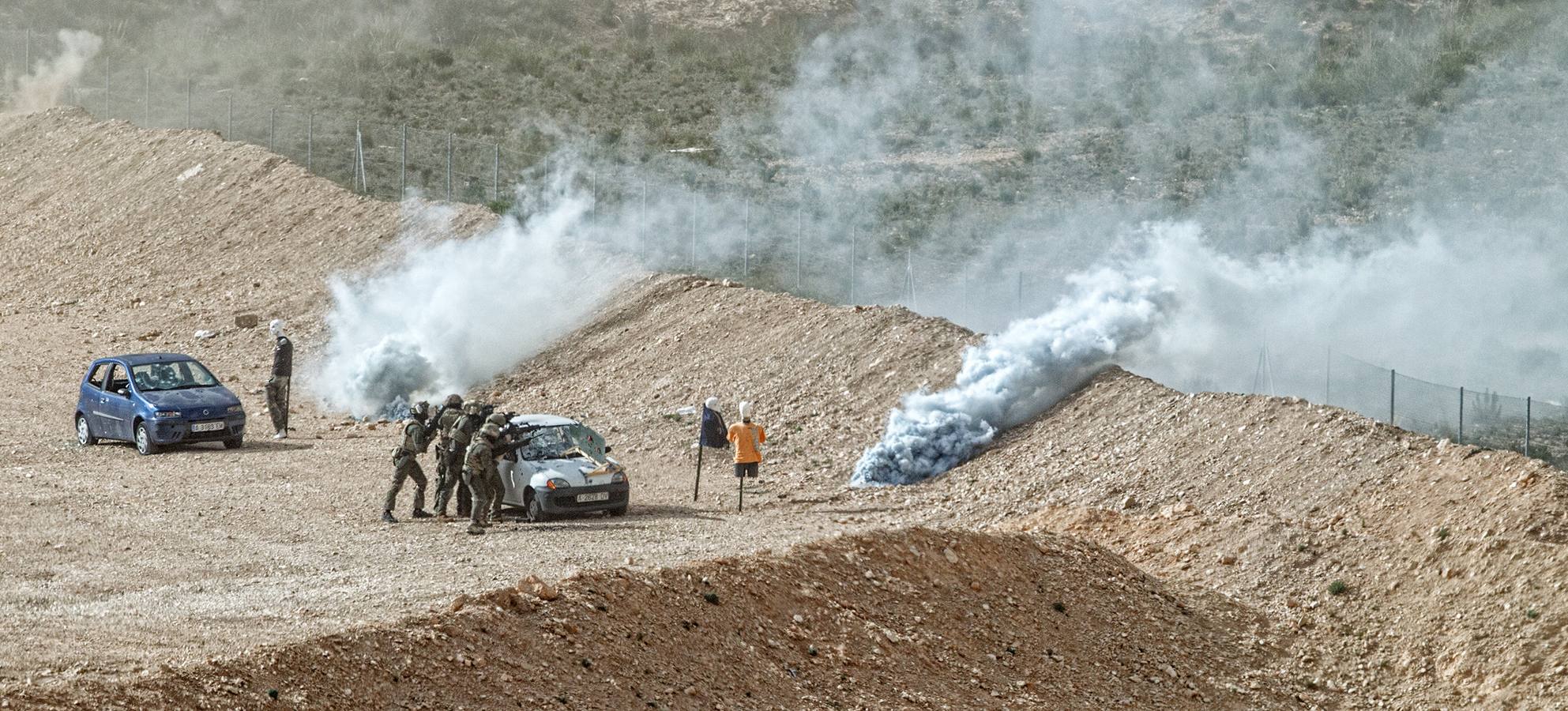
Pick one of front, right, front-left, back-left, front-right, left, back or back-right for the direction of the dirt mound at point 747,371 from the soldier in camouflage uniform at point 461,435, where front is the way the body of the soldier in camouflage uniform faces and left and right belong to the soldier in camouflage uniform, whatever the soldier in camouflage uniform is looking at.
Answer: front-left

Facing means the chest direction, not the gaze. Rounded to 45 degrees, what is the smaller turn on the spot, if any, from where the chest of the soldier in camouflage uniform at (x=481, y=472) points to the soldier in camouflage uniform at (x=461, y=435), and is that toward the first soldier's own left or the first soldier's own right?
approximately 90° to the first soldier's own left

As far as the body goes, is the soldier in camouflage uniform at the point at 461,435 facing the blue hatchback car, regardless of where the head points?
no

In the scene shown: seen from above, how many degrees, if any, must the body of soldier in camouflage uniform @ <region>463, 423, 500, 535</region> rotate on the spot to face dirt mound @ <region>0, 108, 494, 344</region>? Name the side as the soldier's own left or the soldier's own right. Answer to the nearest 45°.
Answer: approximately 90° to the soldier's own left

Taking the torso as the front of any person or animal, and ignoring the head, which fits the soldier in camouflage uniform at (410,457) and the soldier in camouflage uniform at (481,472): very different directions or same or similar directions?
same or similar directions

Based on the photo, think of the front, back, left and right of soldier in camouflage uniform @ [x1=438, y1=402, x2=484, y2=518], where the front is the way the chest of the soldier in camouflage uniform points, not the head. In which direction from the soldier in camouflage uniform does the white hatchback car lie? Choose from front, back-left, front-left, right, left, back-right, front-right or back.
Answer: front

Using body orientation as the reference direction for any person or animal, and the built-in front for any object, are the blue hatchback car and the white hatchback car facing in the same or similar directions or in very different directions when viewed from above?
same or similar directions

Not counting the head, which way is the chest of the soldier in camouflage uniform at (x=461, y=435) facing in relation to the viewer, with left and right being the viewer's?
facing to the right of the viewer

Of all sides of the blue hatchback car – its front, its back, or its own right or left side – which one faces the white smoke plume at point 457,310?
left

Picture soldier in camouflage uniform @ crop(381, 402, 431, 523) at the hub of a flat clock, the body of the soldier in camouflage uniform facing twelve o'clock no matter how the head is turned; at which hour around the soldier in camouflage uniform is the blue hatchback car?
The blue hatchback car is roughly at 8 o'clock from the soldier in camouflage uniform.

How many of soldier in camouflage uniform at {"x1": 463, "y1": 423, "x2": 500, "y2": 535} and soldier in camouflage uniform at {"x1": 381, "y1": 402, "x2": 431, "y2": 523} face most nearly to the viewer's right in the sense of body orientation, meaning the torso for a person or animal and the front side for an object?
2

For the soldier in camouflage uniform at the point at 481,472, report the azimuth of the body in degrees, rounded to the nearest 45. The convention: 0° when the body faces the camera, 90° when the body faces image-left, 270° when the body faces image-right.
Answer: approximately 270°

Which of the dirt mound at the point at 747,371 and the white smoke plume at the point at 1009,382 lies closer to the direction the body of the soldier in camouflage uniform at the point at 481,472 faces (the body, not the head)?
the white smoke plume

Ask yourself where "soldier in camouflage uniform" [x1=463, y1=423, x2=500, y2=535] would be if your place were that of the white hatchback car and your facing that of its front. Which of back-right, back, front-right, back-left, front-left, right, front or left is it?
right

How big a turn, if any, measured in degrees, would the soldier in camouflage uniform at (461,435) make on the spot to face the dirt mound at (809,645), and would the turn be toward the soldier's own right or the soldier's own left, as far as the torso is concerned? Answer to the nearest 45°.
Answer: approximately 45° to the soldier's own right

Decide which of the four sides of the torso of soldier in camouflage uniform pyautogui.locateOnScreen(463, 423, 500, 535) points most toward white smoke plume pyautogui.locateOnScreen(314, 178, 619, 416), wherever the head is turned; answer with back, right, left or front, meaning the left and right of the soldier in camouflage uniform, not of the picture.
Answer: left

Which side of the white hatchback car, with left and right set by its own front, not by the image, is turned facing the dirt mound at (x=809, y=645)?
front

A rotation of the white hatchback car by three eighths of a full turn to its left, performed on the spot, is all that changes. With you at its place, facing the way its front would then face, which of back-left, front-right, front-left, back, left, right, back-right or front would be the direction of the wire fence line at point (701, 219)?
front
